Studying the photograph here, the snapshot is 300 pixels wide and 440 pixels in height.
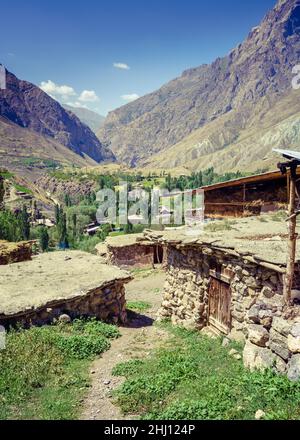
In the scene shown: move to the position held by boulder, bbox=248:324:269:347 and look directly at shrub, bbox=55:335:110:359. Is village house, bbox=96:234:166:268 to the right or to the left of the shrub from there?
right

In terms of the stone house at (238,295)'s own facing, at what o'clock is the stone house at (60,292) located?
the stone house at (60,292) is roughly at 2 o'clock from the stone house at (238,295).

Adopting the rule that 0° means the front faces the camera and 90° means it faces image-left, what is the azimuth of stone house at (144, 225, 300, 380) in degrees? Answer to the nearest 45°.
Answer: approximately 45°

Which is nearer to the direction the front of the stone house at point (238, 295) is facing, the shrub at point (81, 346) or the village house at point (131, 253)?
the shrub

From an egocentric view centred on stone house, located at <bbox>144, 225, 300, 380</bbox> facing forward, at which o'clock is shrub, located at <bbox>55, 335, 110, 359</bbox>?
The shrub is roughly at 1 o'clock from the stone house.

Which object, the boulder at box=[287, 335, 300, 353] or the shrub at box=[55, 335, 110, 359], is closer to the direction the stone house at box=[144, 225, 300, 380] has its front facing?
the shrub

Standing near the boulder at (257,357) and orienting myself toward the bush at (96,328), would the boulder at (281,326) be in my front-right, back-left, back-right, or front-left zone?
back-right

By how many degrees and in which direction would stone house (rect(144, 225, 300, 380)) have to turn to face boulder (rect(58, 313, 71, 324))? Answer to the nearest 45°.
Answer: approximately 45° to its right

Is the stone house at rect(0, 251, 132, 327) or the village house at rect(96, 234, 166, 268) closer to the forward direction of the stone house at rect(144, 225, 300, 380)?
the stone house

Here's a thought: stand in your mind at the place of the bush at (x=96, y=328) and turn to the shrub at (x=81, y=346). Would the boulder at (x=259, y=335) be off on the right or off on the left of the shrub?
left

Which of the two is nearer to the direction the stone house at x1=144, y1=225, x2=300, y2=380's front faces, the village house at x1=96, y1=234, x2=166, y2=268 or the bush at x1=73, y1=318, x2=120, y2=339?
the bush

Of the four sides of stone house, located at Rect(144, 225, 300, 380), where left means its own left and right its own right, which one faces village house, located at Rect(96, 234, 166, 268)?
right
